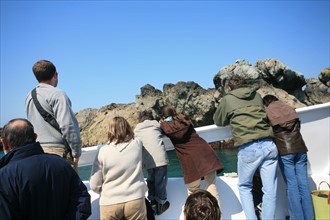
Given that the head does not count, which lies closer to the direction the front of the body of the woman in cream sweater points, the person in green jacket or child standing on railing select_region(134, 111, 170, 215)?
the child standing on railing

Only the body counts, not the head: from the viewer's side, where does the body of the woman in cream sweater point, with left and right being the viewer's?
facing away from the viewer

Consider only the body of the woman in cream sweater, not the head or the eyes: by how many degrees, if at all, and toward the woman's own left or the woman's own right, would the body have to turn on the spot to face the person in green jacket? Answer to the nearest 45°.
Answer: approximately 90° to the woman's own right

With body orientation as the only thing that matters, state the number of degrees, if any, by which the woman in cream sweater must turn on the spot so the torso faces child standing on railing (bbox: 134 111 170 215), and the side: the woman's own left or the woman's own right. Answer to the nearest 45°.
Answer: approximately 45° to the woman's own right

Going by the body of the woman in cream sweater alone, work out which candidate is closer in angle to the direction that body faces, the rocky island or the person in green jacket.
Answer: the rocky island

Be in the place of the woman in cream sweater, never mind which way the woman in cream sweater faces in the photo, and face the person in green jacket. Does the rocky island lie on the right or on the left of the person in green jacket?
left
